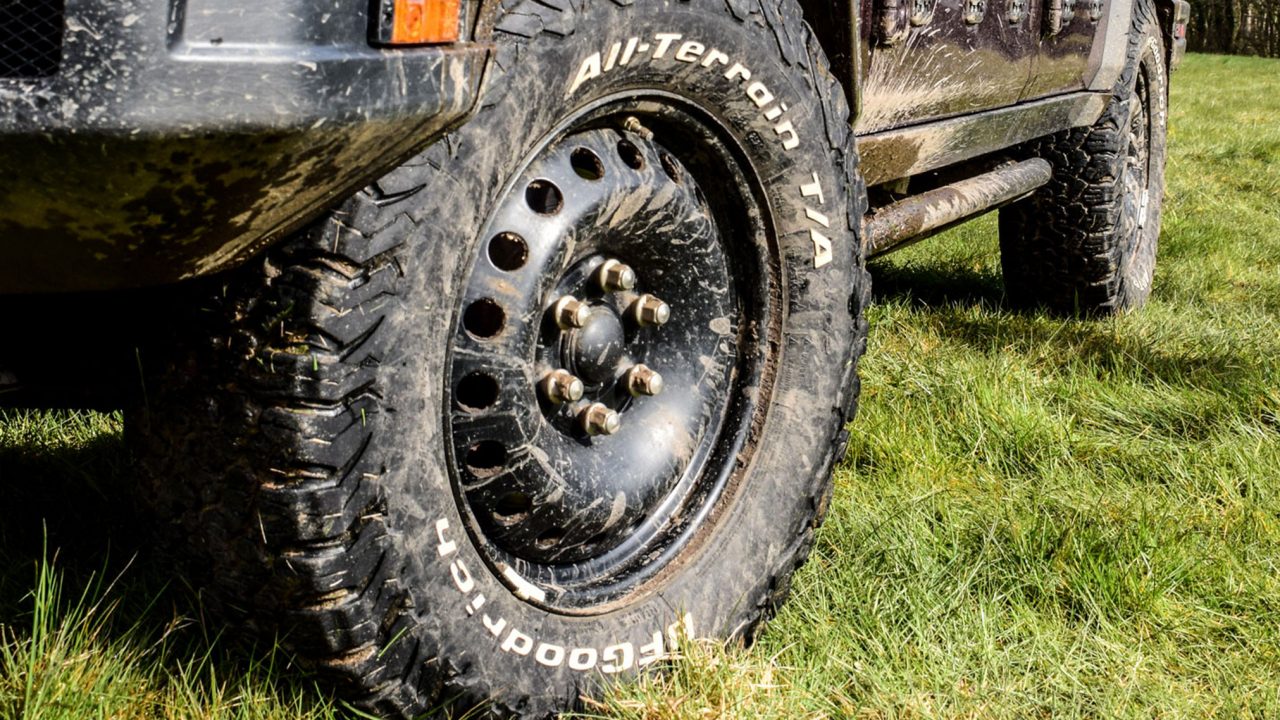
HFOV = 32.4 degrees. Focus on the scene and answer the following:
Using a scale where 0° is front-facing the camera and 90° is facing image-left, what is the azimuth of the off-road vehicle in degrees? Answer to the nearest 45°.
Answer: approximately 45°
